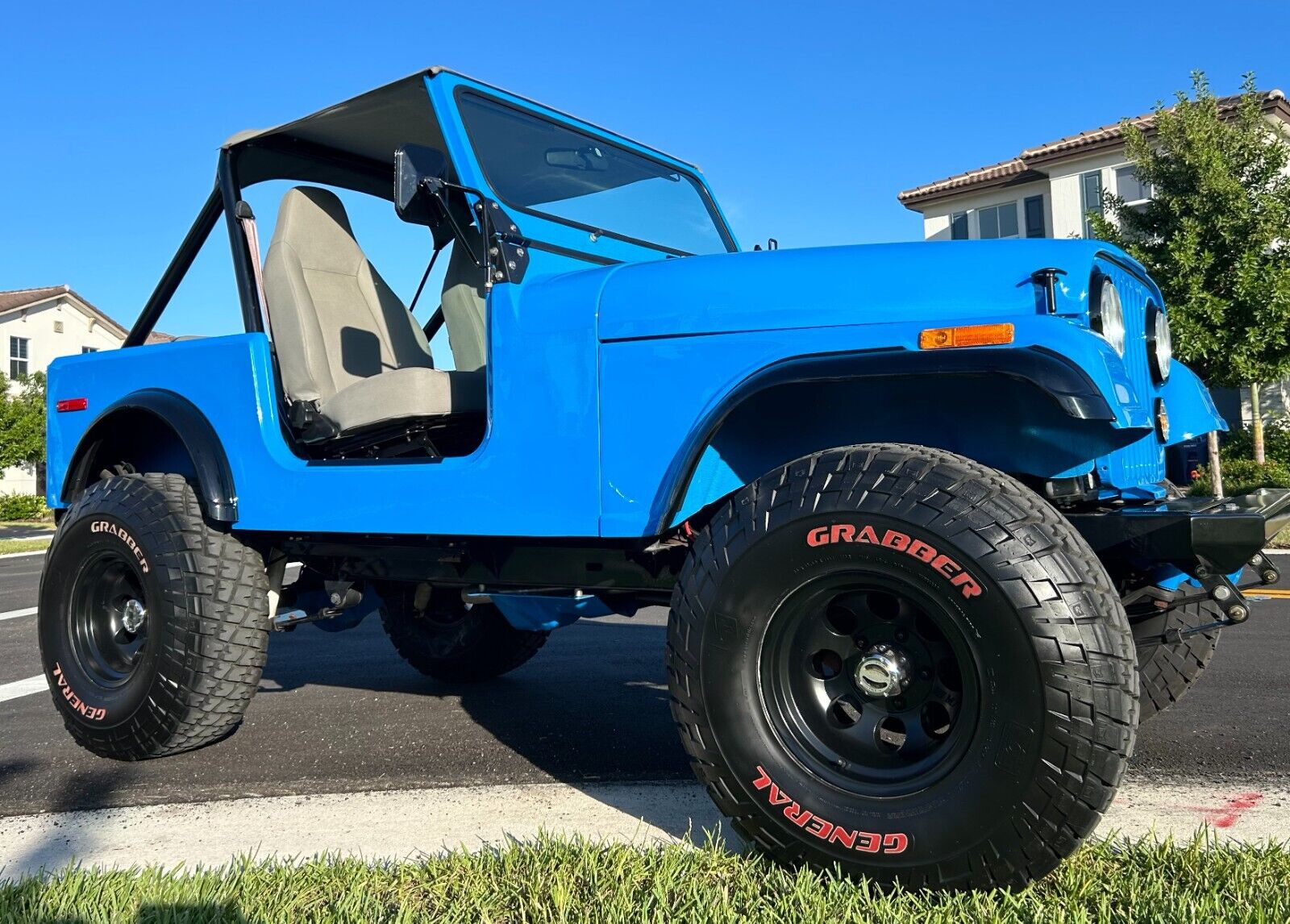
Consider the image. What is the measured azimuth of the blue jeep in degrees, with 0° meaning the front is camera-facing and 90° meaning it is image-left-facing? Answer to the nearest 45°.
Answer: approximately 315°

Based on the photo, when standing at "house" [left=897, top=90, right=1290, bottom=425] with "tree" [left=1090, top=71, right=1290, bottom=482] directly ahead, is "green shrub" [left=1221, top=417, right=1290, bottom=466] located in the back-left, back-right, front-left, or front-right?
front-left

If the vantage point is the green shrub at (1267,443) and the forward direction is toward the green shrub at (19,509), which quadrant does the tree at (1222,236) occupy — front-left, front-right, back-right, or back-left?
front-left

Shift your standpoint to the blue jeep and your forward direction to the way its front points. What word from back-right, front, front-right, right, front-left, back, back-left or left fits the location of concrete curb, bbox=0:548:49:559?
back

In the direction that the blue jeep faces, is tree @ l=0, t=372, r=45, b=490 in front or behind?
behind

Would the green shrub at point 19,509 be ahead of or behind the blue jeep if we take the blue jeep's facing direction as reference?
behind

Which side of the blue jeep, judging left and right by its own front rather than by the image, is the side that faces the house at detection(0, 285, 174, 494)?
back
